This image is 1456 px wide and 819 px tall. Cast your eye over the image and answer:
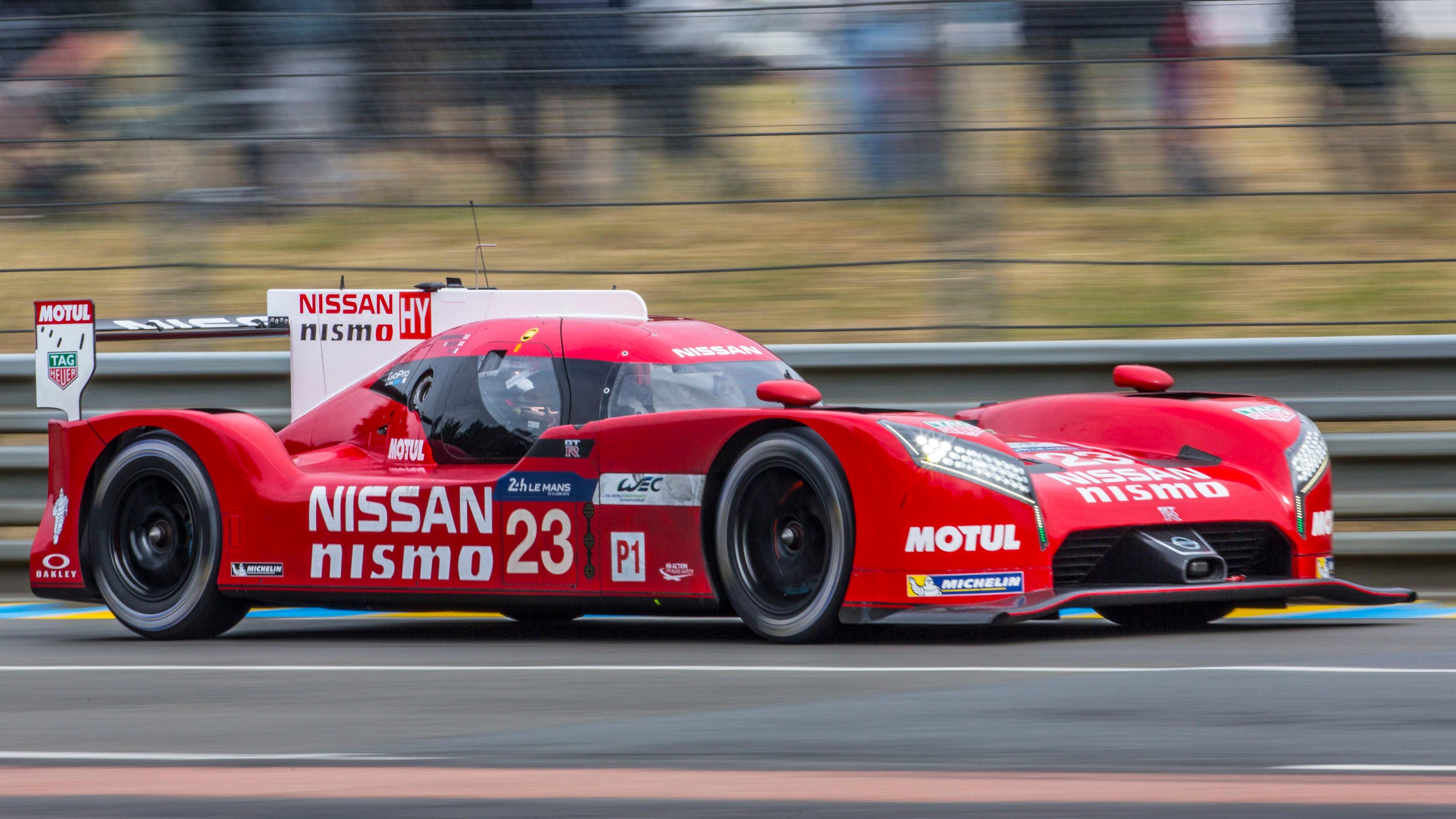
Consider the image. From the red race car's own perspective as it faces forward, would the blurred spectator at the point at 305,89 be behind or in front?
behind

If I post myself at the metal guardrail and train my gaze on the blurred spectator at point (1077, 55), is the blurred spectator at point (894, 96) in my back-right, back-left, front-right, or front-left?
front-left

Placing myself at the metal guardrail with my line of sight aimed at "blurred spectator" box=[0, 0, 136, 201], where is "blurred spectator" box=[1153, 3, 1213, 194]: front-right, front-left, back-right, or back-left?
front-right

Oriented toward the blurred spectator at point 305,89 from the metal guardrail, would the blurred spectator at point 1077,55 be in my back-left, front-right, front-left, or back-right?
front-right

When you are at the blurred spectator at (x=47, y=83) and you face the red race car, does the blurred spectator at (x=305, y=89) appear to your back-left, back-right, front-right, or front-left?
front-left

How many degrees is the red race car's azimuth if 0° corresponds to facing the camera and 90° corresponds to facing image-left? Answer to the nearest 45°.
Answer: approximately 315°

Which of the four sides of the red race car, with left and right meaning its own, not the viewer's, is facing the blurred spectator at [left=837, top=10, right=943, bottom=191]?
left

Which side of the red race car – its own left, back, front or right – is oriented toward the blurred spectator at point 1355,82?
left

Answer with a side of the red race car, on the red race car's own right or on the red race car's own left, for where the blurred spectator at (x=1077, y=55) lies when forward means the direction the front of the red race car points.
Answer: on the red race car's own left
